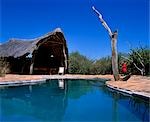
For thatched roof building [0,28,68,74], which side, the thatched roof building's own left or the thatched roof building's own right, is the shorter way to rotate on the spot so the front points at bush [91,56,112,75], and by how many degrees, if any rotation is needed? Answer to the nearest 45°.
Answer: approximately 45° to the thatched roof building's own left

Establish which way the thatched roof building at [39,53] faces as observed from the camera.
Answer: facing the viewer and to the right of the viewer
